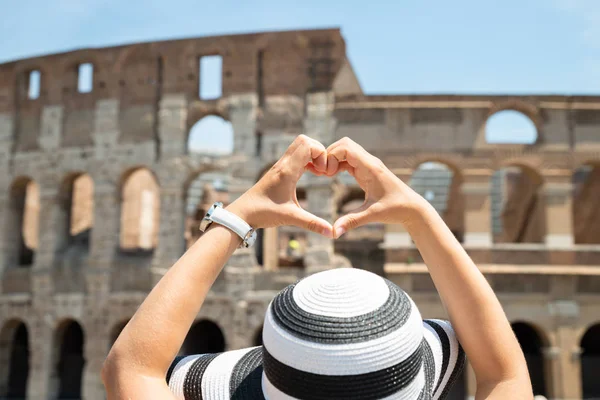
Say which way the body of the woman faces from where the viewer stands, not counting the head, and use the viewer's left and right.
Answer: facing away from the viewer

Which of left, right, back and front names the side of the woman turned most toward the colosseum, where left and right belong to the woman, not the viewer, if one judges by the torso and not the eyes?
front
